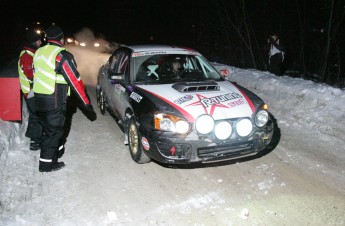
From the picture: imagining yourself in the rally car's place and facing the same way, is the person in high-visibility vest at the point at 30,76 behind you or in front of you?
behind

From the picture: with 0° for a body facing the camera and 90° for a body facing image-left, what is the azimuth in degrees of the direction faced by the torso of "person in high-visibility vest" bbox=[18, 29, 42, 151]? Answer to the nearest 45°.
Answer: approximately 270°

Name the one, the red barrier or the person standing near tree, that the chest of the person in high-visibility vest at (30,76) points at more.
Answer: the person standing near tree

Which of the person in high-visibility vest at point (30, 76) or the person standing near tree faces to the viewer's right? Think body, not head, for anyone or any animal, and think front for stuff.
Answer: the person in high-visibility vest

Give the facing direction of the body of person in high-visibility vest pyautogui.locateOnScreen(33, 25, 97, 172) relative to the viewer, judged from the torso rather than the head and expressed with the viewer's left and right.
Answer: facing away from the viewer and to the right of the viewer

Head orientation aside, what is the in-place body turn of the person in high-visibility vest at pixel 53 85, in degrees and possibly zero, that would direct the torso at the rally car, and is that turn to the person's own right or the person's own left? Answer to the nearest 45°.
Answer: approximately 45° to the person's own right

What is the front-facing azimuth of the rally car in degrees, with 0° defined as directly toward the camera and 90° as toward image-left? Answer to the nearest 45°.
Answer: approximately 315°

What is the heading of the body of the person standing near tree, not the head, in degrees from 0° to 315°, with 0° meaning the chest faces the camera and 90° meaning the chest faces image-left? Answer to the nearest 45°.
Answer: approximately 45°

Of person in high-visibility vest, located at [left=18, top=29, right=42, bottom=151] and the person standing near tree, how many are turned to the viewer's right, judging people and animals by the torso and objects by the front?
1
